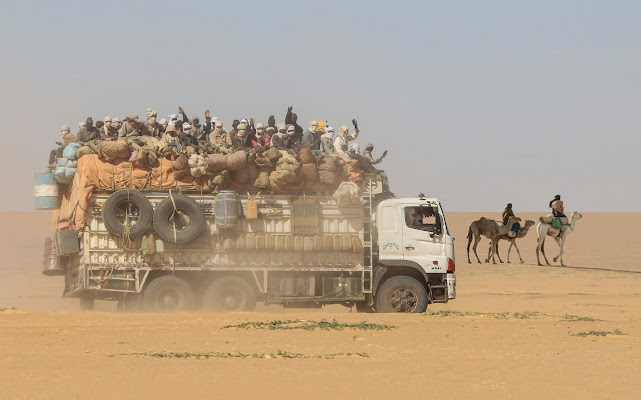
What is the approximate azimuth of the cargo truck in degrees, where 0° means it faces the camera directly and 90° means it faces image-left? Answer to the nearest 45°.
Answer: approximately 270°

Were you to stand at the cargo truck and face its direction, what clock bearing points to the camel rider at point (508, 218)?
The camel rider is roughly at 10 o'clock from the cargo truck.

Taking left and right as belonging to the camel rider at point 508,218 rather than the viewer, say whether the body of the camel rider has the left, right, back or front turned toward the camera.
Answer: right

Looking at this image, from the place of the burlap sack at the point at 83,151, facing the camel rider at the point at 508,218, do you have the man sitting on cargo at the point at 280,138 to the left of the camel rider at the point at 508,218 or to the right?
right

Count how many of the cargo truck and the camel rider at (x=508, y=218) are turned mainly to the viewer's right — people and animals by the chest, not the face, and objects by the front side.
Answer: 2

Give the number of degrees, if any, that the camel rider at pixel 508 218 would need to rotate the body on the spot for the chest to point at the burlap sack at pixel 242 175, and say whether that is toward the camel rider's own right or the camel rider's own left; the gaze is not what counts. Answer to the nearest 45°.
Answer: approximately 90° to the camel rider's own right
